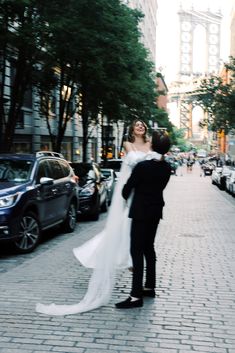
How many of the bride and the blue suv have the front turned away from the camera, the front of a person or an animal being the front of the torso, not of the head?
0

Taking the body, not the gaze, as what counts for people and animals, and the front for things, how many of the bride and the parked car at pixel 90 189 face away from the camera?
0

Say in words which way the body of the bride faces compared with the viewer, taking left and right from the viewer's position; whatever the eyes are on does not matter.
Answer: facing the viewer and to the right of the viewer

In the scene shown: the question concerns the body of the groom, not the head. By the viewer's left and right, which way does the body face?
facing away from the viewer and to the left of the viewer

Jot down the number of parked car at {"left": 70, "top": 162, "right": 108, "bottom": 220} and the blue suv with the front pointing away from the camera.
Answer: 0

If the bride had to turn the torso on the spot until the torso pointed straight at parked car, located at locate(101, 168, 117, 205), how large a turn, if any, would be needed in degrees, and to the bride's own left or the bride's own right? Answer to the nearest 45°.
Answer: approximately 135° to the bride's own left

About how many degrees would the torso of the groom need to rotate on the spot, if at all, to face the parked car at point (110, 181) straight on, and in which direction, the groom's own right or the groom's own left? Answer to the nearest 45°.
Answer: approximately 45° to the groom's own right

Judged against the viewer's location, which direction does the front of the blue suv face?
facing the viewer and to the left of the viewer

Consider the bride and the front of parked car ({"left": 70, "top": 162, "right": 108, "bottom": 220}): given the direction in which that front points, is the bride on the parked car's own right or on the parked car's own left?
on the parked car's own left

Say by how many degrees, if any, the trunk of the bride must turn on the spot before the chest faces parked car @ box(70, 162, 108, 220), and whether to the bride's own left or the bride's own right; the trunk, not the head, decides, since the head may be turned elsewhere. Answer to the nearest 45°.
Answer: approximately 135° to the bride's own left

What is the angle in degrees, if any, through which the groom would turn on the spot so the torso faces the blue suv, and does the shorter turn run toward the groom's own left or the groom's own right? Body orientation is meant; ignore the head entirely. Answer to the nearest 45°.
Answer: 0° — they already face it

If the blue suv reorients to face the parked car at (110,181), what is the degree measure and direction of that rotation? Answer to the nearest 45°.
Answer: approximately 135° to its right

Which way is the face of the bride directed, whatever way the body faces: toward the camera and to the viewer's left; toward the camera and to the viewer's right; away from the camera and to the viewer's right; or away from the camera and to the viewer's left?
toward the camera and to the viewer's right

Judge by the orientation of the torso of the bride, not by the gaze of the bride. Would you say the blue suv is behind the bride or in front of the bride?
behind
